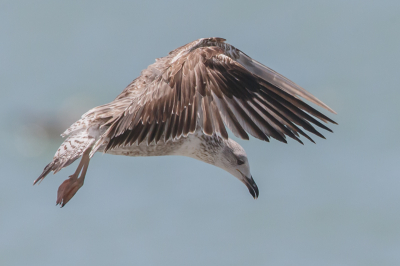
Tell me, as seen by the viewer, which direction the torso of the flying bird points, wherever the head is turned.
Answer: to the viewer's right
